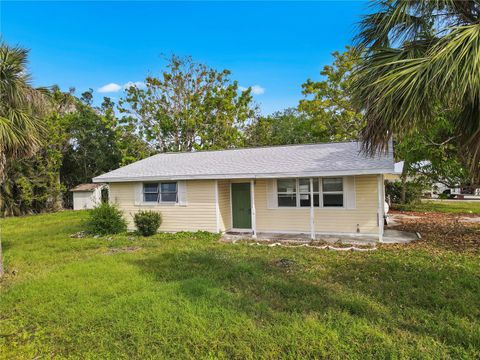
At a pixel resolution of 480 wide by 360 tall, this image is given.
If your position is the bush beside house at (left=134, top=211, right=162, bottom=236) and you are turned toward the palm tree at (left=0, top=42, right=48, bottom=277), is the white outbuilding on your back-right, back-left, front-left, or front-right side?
back-right

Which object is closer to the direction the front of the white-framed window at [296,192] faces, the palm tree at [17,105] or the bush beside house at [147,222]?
the palm tree

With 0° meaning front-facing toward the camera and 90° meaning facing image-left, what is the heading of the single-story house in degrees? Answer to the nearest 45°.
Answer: approximately 0°

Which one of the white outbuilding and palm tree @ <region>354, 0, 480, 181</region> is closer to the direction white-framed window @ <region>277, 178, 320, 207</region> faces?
the palm tree

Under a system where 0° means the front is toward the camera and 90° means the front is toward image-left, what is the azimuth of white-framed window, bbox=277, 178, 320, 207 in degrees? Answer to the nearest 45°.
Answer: approximately 0°

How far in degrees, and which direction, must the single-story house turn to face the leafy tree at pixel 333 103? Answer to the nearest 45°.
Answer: approximately 135° to its left

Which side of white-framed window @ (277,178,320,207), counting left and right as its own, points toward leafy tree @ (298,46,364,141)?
back

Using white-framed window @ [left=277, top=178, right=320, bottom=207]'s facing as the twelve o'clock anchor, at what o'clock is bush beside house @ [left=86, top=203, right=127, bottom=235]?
The bush beside house is roughly at 3 o'clock from the white-framed window.

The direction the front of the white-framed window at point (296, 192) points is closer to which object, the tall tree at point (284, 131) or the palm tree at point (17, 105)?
the palm tree

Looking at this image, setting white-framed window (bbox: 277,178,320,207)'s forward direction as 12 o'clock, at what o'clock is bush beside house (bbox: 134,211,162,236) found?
The bush beside house is roughly at 3 o'clock from the white-framed window.

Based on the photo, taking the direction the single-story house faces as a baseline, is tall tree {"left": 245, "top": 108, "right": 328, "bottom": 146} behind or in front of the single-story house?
behind

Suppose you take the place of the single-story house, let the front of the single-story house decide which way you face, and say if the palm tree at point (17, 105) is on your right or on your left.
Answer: on your right
